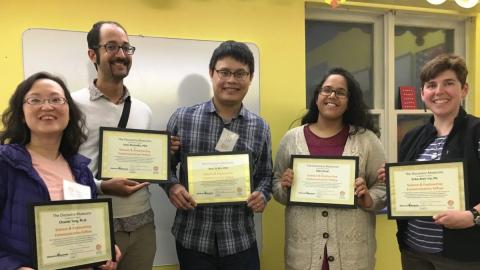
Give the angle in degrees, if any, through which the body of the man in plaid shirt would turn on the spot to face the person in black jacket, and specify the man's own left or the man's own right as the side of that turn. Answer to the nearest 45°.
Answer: approximately 90° to the man's own left

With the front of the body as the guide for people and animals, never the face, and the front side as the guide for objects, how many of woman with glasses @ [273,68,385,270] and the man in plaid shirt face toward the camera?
2

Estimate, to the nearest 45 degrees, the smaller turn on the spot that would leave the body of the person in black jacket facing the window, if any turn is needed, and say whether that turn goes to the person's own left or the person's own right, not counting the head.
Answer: approximately 135° to the person's own right

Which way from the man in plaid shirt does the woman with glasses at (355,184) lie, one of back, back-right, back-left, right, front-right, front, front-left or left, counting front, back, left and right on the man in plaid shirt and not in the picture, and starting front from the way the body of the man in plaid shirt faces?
left

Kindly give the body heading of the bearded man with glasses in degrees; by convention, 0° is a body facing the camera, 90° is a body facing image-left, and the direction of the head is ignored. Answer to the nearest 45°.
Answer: approximately 315°

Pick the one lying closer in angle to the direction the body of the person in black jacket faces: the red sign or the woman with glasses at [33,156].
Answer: the woman with glasses

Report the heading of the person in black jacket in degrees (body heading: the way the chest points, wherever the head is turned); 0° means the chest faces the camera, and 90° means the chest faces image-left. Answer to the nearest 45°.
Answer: approximately 45°

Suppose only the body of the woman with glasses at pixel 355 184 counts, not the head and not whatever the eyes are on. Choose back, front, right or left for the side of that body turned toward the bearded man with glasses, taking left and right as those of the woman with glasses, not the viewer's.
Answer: right

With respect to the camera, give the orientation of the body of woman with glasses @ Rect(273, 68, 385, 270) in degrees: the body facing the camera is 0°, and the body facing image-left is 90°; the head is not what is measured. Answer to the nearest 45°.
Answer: approximately 0°
